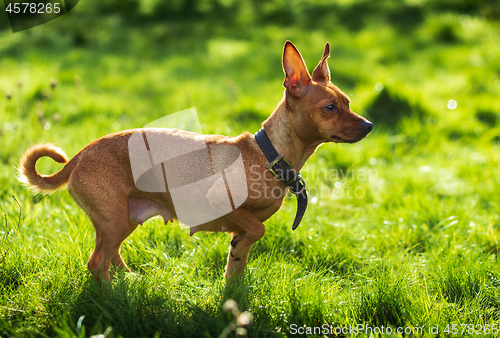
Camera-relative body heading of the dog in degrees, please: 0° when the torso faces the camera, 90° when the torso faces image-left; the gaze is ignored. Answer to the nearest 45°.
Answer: approximately 270°
